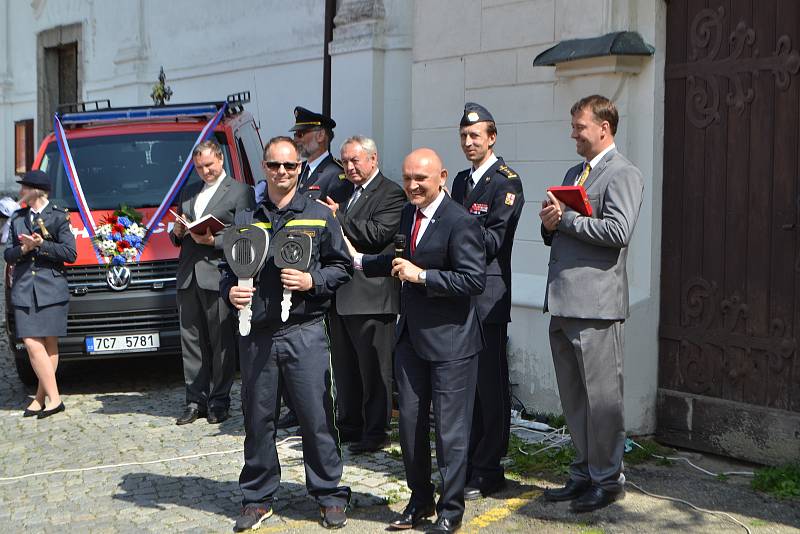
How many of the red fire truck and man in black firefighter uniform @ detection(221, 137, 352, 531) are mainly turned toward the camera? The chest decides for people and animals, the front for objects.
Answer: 2

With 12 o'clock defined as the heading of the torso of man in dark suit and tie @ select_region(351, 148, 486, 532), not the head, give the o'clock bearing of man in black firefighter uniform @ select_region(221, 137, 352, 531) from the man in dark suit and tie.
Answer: The man in black firefighter uniform is roughly at 2 o'clock from the man in dark suit and tie.

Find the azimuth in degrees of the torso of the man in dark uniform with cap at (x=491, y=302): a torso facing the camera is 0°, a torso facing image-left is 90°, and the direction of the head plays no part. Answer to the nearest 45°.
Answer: approximately 45°

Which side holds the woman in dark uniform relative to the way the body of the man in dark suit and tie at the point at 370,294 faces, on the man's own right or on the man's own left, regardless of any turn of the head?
on the man's own right

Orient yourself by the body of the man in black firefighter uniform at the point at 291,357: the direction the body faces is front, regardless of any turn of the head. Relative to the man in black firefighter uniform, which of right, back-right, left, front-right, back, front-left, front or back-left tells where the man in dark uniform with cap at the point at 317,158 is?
back

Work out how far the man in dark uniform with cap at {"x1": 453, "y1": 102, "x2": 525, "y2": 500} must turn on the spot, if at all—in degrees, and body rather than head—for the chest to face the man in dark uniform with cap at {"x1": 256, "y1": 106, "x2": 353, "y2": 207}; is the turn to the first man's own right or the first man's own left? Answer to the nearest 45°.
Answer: approximately 90° to the first man's own right

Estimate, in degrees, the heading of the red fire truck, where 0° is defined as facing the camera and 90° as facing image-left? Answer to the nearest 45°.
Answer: approximately 0°

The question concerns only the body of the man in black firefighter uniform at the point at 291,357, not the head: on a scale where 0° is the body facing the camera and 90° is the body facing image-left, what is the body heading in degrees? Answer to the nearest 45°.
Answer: approximately 0°

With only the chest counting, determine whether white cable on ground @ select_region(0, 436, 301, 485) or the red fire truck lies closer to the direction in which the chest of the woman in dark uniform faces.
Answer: the white cable on ground

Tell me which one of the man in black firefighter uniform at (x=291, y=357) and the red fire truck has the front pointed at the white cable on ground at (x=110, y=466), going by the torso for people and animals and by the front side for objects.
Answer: the red fire truck
